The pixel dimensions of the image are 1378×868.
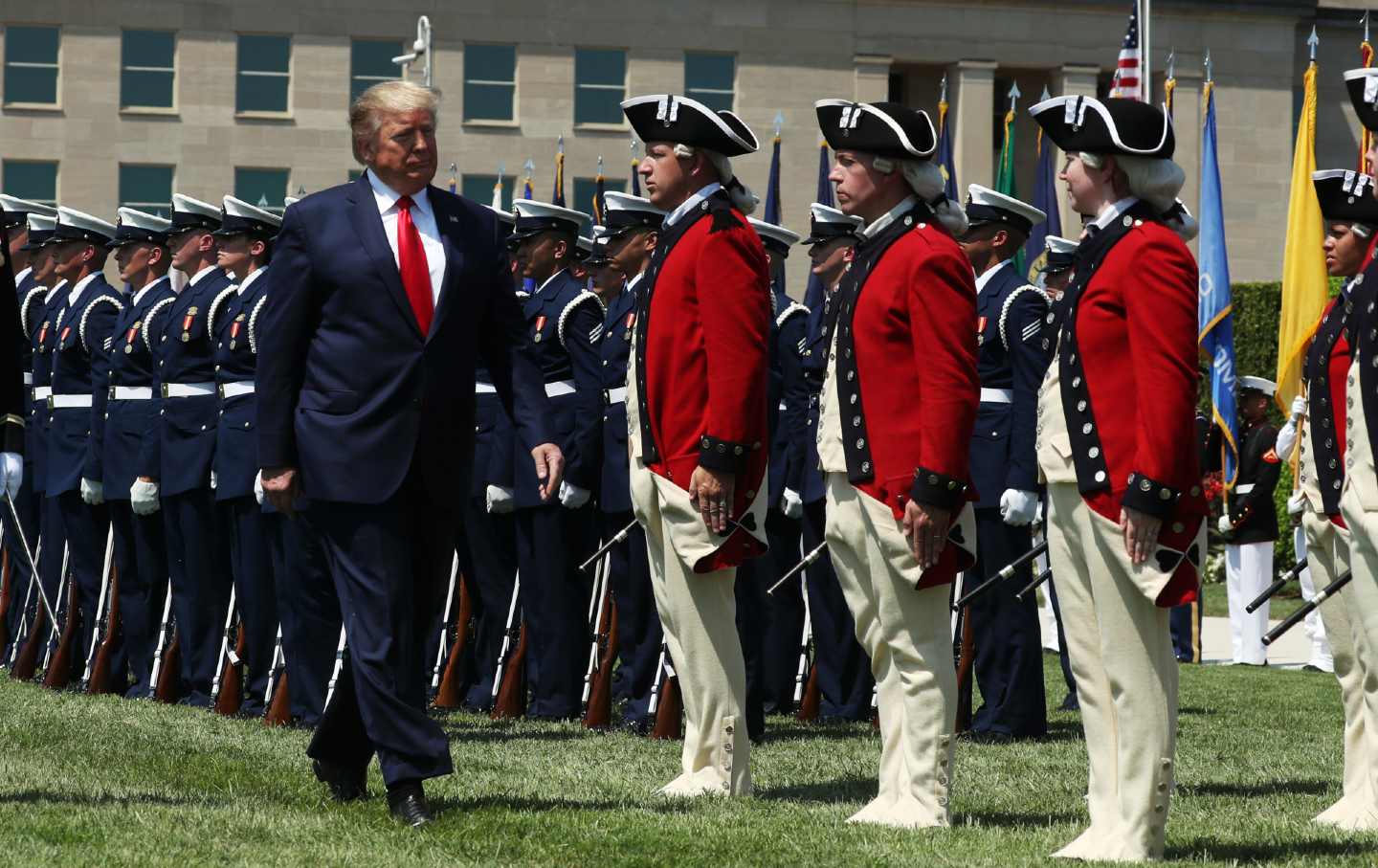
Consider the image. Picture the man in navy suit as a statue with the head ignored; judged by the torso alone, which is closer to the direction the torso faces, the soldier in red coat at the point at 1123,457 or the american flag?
the soldier in red coat

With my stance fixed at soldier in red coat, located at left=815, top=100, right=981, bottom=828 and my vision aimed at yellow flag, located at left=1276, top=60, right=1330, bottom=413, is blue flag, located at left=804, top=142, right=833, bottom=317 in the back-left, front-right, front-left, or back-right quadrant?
front-left

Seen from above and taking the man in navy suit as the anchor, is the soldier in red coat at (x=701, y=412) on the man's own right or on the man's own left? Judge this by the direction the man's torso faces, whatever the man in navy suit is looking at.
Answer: on the man's own left

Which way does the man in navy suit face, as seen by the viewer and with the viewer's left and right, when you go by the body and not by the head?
facing the viewer and to the right of the viewer

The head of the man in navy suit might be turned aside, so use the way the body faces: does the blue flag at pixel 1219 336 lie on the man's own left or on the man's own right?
on the man's own left

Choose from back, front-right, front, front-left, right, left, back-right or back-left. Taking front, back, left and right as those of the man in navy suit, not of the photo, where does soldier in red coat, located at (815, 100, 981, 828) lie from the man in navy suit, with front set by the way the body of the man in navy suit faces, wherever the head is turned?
front-left

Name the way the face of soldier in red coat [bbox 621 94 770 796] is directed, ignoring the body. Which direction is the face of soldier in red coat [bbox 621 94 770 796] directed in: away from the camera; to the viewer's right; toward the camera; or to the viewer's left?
to the viewer's left

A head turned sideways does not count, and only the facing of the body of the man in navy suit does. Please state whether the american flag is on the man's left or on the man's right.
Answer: on the man's left

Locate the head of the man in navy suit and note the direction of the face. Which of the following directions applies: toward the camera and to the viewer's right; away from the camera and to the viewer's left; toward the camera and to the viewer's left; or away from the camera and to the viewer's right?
toward the camera and to the viewer's right

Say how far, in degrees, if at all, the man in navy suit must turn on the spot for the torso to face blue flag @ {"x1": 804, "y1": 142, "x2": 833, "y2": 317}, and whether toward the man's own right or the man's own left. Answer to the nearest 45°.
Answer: approximately 135° to the man's own left

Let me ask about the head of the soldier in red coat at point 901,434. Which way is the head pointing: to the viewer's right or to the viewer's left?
to the viewer's left

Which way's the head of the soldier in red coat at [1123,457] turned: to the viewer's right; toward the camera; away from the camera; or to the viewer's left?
to the viewer's left

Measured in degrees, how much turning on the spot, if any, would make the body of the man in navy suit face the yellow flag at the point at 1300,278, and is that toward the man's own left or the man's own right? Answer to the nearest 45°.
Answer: approximately 90° to the man's own left

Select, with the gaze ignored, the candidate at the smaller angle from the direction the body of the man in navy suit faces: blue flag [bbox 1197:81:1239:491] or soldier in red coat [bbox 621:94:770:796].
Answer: the soldier in red coat
